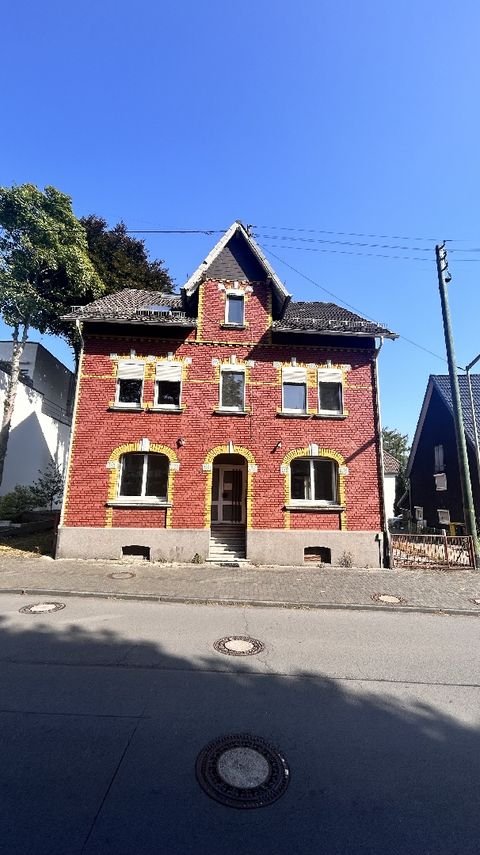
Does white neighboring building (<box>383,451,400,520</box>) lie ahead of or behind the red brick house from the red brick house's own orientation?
behind

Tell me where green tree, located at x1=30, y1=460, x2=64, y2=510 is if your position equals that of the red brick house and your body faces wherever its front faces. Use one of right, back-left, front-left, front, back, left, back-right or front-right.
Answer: back-right

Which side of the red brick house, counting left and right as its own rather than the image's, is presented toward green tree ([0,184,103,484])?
right

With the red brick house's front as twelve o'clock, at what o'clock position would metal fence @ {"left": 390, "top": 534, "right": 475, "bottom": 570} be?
The metal fence is roughly at 9 o'clock from the red brick house.

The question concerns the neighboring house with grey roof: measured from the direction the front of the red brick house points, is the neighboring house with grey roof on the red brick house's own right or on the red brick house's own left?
on the red brick house's own left

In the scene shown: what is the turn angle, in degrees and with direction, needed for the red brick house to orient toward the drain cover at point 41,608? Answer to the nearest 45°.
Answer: approximately 45° to its right

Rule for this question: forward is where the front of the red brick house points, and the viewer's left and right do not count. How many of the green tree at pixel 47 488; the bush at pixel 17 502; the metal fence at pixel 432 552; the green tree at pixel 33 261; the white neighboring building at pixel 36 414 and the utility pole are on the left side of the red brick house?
2

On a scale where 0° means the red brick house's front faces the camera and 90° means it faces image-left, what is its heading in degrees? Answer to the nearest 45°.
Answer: approximately 0°

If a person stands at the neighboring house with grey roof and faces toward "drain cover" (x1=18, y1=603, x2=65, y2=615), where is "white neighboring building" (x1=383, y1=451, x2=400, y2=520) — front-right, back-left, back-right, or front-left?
back-right

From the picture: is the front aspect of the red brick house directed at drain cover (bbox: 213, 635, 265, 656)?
yes

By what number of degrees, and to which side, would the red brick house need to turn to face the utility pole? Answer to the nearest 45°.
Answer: approximately 90° to its left

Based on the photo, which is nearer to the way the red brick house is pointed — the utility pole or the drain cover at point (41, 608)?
the drain cover

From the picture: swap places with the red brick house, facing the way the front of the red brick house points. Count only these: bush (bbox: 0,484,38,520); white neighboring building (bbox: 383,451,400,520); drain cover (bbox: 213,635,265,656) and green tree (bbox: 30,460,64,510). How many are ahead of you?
1

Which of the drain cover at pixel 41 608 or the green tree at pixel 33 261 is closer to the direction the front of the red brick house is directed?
the drain cover
